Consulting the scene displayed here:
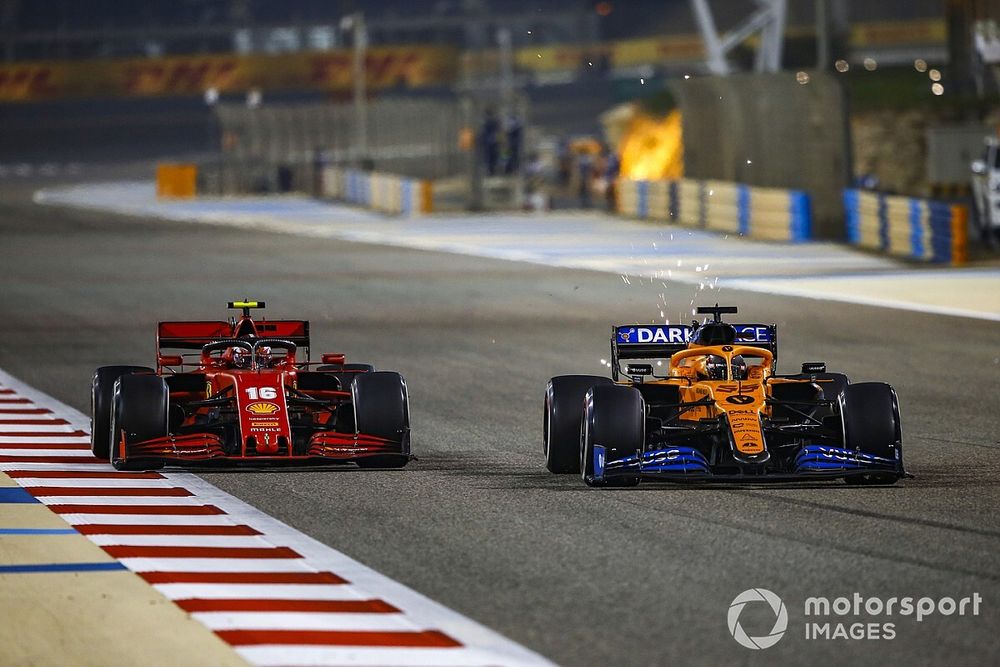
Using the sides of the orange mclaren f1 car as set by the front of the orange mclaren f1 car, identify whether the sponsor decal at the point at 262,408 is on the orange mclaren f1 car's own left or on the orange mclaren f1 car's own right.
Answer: on the orange mclaren f1 car's own right

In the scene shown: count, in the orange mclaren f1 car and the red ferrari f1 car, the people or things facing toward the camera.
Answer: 2

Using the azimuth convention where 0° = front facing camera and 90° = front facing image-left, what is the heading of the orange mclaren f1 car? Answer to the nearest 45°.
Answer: approximately 0°

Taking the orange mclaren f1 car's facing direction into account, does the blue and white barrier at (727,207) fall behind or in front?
behind

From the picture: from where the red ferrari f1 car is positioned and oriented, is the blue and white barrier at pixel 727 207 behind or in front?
behind

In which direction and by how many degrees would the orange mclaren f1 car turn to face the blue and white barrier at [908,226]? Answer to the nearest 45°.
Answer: approximately 180°

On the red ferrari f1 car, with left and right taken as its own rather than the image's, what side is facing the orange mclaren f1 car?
left

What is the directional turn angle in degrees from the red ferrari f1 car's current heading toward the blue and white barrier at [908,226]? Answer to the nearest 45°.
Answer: approximately 135° to its left
